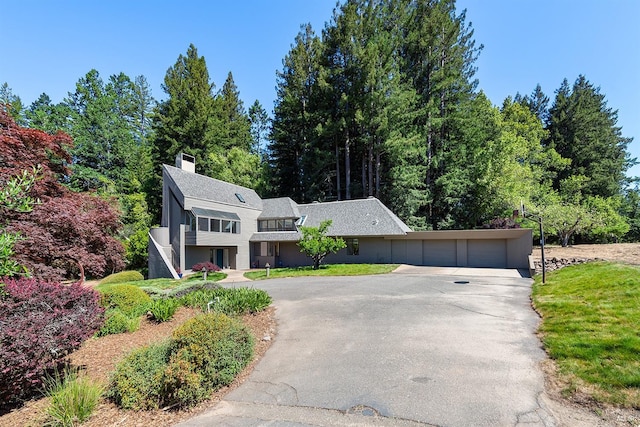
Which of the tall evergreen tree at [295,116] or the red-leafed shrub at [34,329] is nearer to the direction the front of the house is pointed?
the red-leafed shrub

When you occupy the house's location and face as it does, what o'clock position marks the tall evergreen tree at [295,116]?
The tall evergreen tree is roughly at 6 o'clock from the house.

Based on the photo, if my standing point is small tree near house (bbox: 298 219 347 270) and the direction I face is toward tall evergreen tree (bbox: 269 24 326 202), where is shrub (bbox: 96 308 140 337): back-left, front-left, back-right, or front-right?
back-left

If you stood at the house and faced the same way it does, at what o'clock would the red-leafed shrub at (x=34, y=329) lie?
The red-leafed shrub is roughly at 12 o'clock from the house.

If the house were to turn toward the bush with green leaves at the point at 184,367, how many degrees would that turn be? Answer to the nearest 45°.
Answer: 0° — it already faces it

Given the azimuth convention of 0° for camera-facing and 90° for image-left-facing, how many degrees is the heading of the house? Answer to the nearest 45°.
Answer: approximately 0°

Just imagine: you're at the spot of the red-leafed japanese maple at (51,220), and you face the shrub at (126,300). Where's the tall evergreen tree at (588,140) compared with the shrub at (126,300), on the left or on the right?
left
